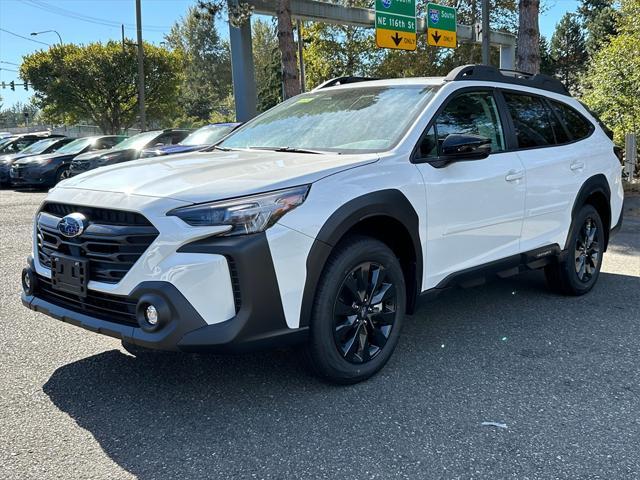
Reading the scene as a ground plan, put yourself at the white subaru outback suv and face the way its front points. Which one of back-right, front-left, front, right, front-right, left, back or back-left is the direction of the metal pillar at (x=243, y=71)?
back-right

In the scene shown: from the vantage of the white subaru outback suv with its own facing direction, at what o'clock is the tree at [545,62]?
The tree is roughly at 5 o'clock from the white subaru outback suv.

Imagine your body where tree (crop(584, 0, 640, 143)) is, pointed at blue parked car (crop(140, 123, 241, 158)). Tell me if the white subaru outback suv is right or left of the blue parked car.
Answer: left

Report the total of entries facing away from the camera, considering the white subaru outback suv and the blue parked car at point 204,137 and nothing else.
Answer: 0

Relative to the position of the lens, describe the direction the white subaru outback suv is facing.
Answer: facing the viewer and to the left of the viewer

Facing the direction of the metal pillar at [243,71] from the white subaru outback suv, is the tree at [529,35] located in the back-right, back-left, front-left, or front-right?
front-right

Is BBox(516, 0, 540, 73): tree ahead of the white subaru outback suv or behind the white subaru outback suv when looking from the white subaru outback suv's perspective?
behind

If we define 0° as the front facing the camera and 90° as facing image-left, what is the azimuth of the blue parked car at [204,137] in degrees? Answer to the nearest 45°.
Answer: approximately 45°

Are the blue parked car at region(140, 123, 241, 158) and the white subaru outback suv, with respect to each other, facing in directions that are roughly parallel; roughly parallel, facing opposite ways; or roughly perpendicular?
roughly parallel

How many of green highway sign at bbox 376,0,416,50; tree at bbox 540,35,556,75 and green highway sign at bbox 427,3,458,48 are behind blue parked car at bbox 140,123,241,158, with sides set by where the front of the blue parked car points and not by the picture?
3

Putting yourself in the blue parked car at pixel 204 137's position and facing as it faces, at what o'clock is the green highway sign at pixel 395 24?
The green highway sign is roughly at 6 o'clock from the blue parked car.

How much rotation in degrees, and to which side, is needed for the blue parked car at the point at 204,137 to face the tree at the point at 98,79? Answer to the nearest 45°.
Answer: approximately 135° to its right

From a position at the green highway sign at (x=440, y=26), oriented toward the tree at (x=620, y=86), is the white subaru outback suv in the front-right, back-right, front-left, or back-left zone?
front-right
